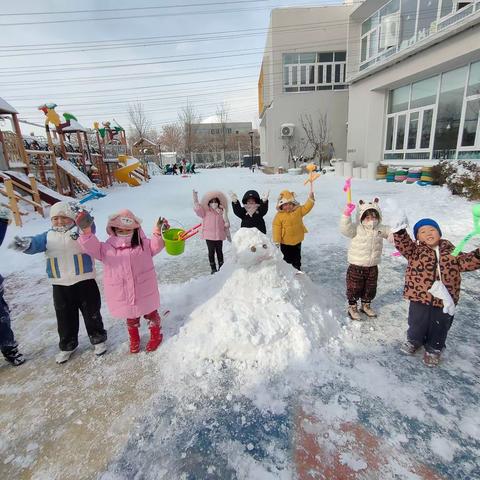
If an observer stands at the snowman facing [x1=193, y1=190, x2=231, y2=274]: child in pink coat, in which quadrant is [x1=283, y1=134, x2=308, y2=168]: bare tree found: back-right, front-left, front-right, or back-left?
front-right

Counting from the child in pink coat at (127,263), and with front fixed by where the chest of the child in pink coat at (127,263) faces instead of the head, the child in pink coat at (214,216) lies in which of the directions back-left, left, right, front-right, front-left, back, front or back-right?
back-left

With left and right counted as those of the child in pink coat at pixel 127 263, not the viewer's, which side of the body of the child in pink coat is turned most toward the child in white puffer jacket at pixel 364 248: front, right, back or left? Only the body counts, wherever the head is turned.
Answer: left

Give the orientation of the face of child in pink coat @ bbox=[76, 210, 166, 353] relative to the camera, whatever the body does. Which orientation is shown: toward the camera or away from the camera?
toward the camera

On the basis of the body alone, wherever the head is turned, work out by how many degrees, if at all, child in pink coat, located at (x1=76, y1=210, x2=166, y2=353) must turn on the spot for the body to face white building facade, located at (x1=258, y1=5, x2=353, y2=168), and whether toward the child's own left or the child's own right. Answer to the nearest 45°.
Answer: approximately 135° to the child's own left

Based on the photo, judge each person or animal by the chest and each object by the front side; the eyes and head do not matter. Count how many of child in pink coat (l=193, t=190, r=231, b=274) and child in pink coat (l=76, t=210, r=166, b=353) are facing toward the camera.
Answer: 2

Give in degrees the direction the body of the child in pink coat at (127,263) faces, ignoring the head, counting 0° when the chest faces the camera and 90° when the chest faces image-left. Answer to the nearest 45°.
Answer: approximately 0°

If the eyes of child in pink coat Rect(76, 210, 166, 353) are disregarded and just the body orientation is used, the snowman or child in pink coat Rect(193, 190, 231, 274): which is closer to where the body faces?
the snowman

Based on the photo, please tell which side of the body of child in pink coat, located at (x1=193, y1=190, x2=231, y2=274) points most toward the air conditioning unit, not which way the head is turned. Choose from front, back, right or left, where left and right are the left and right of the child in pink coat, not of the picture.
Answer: back

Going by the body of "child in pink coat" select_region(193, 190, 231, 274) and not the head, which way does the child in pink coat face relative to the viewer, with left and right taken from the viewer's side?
facing the viewer

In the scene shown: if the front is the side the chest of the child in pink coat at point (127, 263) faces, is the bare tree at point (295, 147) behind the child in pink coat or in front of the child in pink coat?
behind

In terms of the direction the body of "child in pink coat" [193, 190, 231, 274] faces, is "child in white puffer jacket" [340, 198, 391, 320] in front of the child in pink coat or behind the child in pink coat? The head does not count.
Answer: in front

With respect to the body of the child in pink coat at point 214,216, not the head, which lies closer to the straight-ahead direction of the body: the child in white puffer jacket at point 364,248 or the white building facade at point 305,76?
the child in white puffer jacket

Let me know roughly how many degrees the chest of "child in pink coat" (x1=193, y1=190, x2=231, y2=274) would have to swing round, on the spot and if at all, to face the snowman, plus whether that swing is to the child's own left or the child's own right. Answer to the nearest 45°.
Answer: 0° — they already face it

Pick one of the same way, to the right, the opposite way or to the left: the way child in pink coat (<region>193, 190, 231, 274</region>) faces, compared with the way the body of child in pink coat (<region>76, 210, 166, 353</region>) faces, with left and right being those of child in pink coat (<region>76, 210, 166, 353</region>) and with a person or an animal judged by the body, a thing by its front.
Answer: the same way

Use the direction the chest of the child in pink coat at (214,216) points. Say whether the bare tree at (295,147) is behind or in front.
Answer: behind

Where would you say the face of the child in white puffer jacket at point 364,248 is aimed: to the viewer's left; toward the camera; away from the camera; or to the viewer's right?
toward the camera

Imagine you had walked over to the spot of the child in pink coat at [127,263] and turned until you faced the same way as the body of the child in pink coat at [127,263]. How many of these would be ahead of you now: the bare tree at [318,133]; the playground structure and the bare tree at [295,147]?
0
